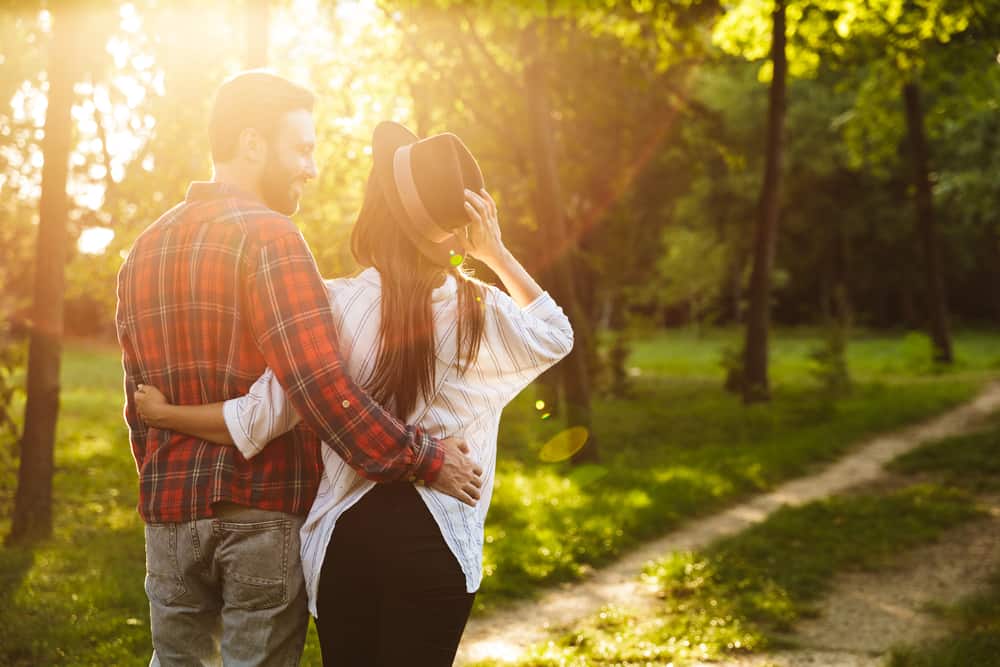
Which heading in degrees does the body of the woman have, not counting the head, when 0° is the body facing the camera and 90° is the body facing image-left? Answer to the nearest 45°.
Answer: approximately 180°

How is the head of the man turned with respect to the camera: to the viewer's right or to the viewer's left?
to the viewer's right
